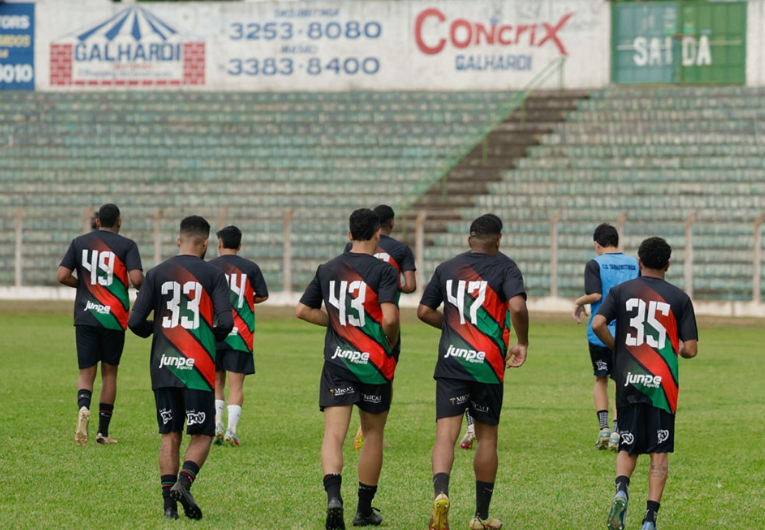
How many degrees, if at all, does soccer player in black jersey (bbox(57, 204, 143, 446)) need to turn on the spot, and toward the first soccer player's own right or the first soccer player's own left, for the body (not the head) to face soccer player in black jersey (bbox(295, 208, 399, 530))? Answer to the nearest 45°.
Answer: approximately 135° to the first soccer player's own right

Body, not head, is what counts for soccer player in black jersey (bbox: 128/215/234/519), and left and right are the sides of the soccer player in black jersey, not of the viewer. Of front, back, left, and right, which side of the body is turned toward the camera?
back

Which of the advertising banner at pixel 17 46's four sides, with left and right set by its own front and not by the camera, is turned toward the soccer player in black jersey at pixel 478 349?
front

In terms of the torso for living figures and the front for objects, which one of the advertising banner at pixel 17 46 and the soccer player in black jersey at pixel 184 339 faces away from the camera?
the soccer player in black jersey

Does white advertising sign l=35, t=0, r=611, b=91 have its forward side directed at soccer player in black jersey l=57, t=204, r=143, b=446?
yes

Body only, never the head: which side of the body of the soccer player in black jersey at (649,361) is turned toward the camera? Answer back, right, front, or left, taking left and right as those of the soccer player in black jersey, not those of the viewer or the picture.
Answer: back

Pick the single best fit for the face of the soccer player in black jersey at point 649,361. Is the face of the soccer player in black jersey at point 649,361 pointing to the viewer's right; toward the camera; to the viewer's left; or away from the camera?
away from the camera

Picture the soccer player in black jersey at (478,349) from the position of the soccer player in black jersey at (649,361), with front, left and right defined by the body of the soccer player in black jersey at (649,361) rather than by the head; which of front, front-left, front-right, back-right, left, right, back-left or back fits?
left

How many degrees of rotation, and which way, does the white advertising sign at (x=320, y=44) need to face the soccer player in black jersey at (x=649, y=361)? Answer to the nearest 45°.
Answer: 0° — it already faces them

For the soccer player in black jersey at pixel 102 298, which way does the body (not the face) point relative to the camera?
away from the camera

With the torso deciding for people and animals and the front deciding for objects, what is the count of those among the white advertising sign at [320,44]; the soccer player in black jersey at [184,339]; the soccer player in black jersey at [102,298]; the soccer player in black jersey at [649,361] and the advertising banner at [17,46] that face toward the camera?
2

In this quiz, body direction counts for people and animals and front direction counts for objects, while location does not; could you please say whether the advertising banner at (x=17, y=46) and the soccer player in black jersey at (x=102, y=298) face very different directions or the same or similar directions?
very different directions

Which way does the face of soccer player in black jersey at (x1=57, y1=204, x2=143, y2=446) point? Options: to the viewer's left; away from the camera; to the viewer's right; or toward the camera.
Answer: away from the camera

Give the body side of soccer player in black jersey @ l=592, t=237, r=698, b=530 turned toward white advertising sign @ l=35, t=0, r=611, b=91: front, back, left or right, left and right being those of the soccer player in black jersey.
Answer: front

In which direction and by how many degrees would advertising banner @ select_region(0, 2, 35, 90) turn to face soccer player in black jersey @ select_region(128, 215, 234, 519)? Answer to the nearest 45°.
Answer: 0° — it already faces them

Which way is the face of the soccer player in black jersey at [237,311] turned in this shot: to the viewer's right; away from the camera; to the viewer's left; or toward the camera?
away from the camera

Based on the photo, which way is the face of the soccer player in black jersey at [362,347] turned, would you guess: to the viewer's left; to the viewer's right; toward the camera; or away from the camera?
away from the camera

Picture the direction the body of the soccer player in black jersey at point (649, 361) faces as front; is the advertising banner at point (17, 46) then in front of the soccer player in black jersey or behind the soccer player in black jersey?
in front
